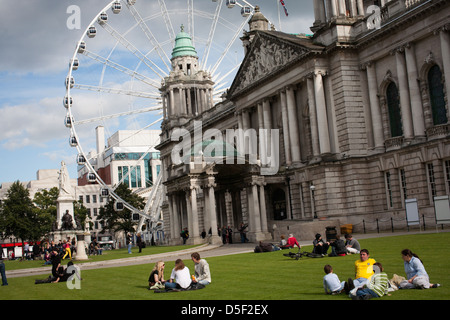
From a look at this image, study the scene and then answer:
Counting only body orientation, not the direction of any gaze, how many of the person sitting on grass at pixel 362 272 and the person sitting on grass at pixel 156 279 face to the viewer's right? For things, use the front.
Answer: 1

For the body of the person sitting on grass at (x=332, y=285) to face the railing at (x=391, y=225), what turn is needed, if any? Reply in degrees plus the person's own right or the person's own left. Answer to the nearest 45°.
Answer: approximately 45° to the person's own left

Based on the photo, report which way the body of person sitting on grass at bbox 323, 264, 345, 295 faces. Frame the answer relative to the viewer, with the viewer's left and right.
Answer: facing away from the viewer and to the right of the viewer

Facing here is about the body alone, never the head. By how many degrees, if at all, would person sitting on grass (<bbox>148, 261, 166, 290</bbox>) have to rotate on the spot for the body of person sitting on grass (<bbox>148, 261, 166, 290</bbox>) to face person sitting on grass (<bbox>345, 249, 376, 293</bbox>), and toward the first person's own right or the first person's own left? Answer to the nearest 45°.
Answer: approximately 45° to the first person's own right

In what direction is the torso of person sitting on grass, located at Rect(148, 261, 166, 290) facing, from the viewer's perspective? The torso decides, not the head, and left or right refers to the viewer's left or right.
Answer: facing to the right of the viewer

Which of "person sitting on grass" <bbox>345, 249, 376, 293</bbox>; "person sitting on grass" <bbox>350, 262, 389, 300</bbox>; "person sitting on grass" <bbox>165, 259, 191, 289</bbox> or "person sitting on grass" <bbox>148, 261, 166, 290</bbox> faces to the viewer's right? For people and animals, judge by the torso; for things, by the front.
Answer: "person sitting on grass" <bbox>148, 261, 166, 290</bbox>
